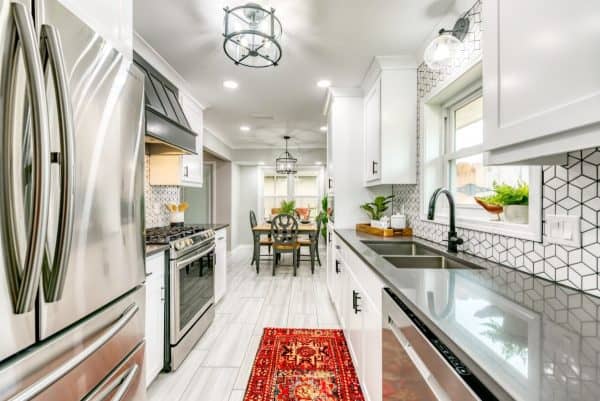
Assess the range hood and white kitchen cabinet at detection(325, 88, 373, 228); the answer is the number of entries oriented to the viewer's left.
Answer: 1

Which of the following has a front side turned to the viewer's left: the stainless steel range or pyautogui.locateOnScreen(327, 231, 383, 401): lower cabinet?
the lower cabinet

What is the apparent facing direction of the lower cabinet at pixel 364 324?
to the viewer's left

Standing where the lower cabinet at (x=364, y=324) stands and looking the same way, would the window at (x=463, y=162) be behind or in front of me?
behind

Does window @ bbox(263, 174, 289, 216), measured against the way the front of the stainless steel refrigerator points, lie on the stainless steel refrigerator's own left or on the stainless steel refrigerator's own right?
on the stainless steel refrigerator's own left

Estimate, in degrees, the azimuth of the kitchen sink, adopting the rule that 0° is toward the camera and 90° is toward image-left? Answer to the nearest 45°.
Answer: approximately 90°

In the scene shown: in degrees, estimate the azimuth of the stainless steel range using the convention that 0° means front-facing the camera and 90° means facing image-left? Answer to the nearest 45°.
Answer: approximately 315°

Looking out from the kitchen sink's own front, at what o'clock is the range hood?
The range hood is roughly at 12 o'clock from the kitchen sink.

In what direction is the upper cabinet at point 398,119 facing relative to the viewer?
to the viewer's left
